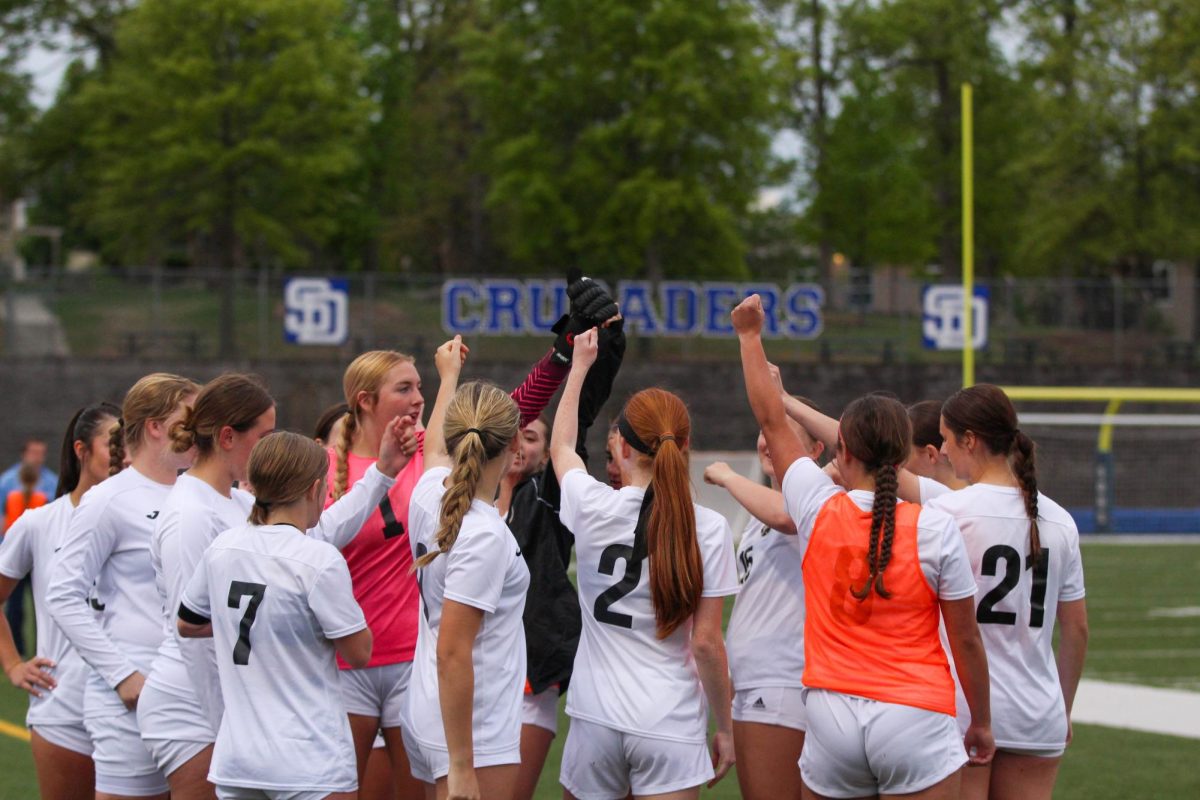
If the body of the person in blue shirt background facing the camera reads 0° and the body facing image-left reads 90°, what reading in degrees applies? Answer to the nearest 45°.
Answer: approximately 0°

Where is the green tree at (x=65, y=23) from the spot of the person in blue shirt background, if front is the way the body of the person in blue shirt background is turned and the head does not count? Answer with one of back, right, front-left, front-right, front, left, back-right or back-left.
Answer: back

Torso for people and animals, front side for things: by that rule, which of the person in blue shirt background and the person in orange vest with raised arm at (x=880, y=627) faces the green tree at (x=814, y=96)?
the person in orange vest with raised arm

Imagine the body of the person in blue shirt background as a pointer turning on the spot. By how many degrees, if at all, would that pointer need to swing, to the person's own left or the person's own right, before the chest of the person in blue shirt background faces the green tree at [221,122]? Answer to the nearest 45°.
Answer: approximately 180°

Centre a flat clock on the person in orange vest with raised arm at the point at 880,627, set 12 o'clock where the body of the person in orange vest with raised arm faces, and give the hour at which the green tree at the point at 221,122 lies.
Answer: The green tree is roughly at 11 o'clock from the person in orange vest with raised arm.

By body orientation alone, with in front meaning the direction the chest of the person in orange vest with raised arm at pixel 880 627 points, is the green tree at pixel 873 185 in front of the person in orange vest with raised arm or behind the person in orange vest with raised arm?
in front

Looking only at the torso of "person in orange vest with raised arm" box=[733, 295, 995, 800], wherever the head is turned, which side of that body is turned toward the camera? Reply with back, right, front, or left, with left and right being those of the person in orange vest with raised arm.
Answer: back

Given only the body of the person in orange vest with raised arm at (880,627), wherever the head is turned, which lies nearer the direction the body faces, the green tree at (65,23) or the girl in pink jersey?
the green tree

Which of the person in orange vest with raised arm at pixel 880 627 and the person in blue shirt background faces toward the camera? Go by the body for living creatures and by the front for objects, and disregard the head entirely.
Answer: the person in blue shirt background

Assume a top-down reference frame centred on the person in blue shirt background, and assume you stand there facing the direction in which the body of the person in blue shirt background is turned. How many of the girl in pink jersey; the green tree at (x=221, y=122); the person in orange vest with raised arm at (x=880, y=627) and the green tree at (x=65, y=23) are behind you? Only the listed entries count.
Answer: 2

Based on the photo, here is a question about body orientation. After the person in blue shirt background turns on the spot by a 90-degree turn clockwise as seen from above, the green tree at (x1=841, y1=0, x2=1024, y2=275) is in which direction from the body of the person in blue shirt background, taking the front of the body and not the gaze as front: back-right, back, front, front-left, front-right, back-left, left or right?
back-right

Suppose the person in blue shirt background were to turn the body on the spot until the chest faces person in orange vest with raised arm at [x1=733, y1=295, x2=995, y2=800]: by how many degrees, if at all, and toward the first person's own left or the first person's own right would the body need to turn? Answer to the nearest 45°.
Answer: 0° — they already face them

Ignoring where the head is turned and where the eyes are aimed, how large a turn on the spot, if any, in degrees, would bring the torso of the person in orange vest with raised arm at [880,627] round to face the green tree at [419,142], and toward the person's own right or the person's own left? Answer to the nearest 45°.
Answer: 0° — they already face it
